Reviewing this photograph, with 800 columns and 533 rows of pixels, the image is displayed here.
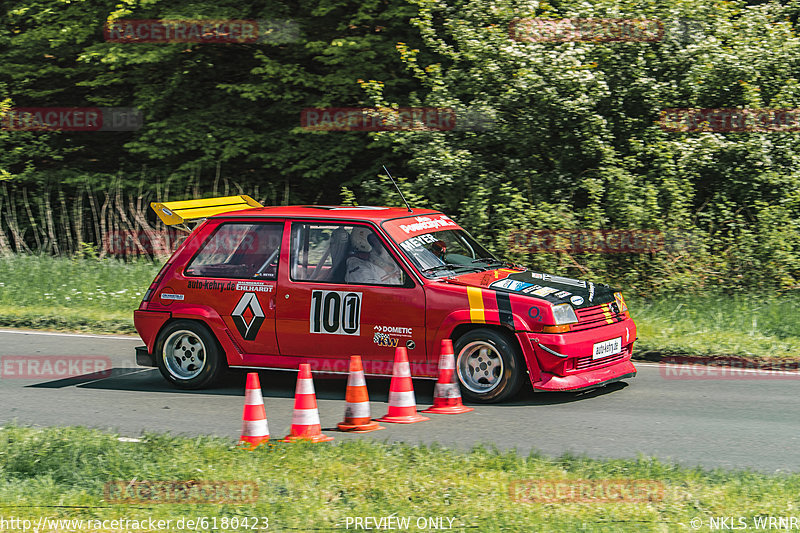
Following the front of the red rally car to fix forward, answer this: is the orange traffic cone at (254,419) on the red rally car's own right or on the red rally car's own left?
on the red rally car's own right

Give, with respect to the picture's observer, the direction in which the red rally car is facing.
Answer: facing the viewer and to the right of the viewer

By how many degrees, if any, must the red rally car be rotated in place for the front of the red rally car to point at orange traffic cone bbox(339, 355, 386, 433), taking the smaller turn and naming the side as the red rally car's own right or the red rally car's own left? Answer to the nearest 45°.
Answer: approximately 45° to the red rally car's own right

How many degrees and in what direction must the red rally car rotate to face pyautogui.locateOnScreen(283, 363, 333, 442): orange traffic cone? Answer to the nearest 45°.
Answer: approximately 45° to its right
